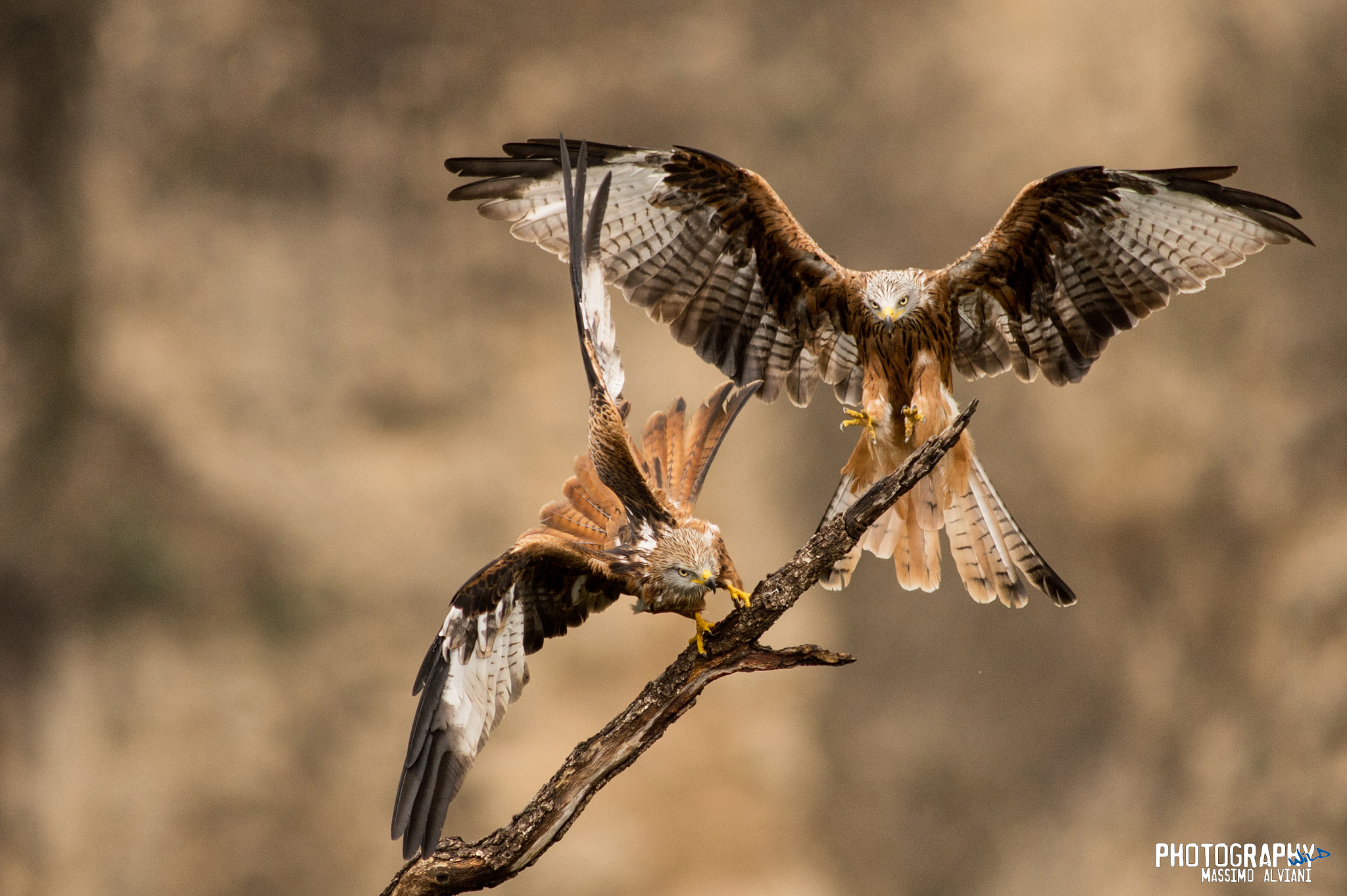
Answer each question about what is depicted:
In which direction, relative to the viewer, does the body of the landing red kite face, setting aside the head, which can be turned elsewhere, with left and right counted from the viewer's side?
facing the viewer

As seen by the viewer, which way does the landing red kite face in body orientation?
toward the camera
